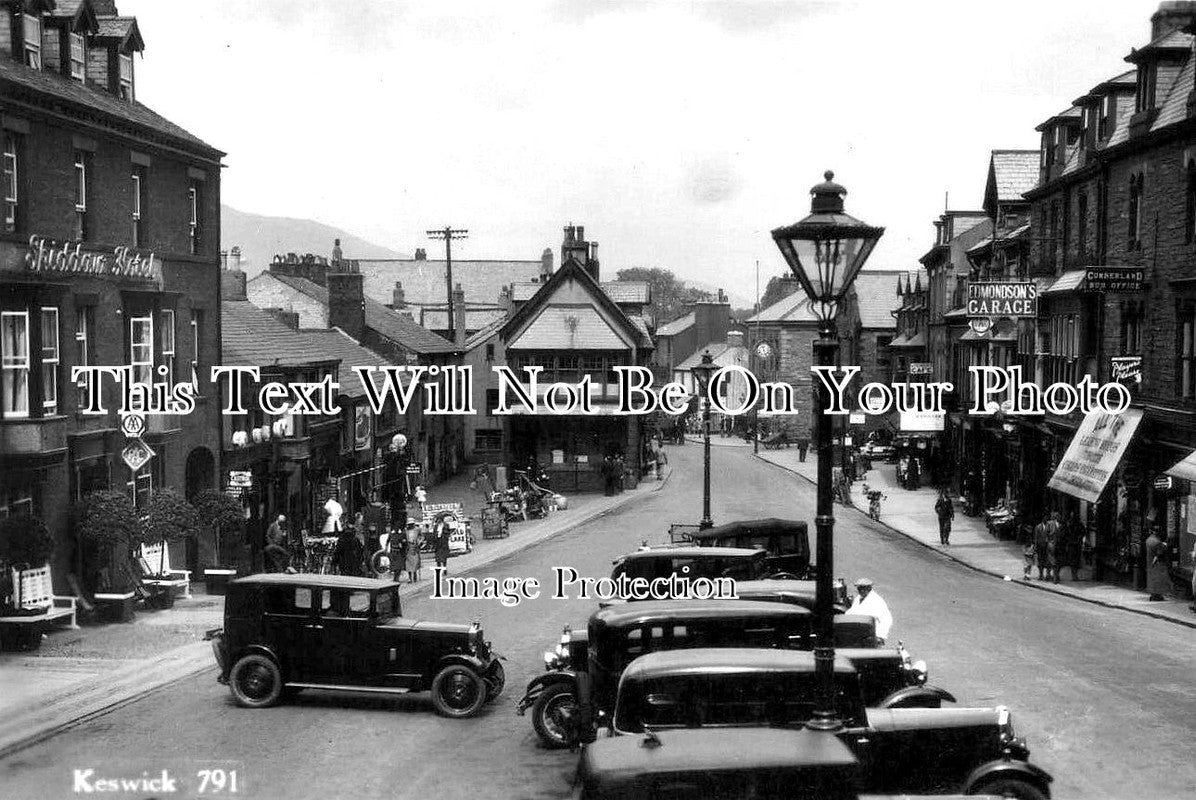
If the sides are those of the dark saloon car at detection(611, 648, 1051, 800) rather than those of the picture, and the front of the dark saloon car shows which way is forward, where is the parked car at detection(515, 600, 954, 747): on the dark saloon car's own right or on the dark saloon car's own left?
on the dark saloon car's own left

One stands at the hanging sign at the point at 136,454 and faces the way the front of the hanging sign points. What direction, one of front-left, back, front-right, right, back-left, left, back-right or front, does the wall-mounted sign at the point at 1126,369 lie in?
left

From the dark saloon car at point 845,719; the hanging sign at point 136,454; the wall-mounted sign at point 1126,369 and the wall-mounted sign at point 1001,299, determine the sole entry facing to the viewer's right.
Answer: the dark saloon car

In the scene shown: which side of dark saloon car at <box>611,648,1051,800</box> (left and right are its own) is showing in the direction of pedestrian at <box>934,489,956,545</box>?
left

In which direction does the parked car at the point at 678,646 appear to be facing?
to the viewer's right

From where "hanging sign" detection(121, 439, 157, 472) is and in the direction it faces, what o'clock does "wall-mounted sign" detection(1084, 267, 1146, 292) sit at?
The wall-mounted sign is roughly at 9 o'clock from the hanging sign.

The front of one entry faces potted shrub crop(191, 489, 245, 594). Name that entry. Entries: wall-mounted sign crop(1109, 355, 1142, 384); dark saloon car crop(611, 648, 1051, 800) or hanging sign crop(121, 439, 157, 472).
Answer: the wall-mounted sign

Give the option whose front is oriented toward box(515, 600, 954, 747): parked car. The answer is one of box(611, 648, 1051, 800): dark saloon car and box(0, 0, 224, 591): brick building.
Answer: the brick building

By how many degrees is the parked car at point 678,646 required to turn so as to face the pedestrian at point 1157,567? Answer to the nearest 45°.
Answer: approximately 45° to its left

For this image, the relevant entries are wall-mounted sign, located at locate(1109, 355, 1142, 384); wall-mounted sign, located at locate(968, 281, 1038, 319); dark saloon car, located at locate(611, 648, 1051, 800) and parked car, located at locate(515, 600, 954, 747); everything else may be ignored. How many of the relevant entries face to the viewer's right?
2

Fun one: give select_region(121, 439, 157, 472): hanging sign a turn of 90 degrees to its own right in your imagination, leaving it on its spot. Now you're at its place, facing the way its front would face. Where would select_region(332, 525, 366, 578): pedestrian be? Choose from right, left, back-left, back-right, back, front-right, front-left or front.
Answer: back-right

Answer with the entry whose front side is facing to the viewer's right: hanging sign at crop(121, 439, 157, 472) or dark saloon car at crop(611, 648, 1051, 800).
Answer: the dark saloon car

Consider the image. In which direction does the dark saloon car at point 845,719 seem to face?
to the viewer's right

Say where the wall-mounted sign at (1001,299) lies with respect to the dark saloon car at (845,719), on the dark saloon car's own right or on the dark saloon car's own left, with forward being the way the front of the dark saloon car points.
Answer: on the dark saloon car's own left

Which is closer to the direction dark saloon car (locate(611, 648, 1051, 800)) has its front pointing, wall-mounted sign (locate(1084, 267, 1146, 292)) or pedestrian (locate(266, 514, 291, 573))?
the wall-mounted sign
